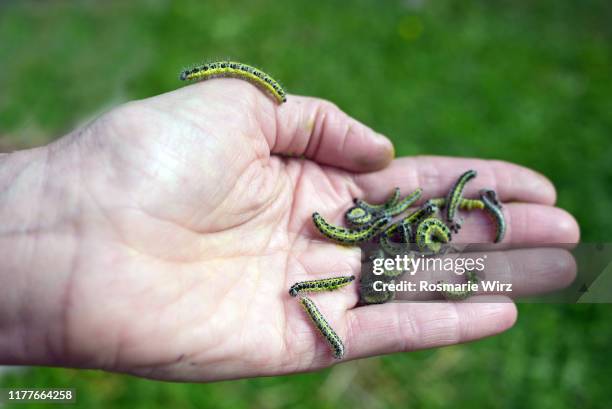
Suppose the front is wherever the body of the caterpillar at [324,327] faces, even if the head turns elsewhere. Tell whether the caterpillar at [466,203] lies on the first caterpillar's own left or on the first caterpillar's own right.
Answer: on the first caterpillar's own left

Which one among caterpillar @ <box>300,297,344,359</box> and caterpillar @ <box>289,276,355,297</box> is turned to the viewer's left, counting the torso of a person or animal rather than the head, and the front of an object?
caterpillar @ <box>289,276,355,297</box>

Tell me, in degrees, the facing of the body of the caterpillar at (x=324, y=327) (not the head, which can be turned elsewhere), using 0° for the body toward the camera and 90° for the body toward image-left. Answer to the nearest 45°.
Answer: approximately 315°

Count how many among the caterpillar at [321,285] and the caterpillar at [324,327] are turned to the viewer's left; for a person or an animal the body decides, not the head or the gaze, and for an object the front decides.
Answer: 1

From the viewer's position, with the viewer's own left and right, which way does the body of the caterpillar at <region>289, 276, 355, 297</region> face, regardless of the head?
facing to the left of the viewer

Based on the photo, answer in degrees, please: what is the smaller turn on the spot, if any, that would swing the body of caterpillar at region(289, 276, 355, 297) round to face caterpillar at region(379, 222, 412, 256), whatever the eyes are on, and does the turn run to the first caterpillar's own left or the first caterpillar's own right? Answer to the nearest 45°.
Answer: approximately 135° to the first caterpillar's own right

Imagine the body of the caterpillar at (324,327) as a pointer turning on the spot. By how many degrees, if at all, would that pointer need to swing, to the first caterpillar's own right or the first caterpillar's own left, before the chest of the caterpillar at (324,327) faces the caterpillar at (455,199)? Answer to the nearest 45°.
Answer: approximately 90° to the first caterpillar's own left
